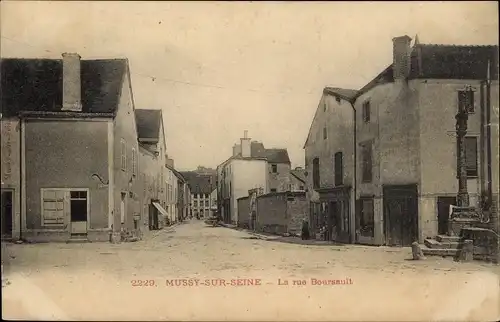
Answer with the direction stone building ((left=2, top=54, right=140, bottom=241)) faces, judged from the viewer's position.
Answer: facing the viewer
